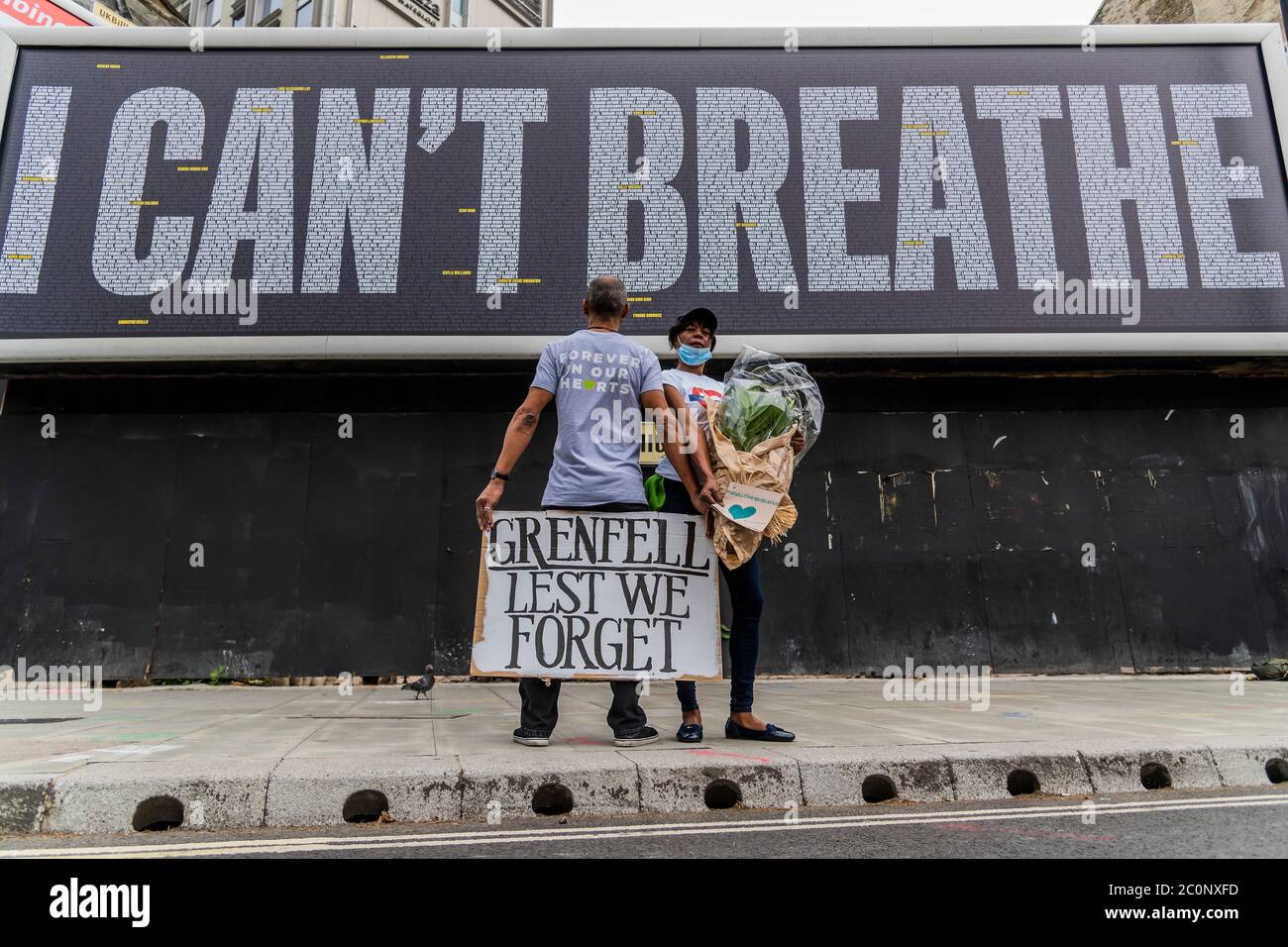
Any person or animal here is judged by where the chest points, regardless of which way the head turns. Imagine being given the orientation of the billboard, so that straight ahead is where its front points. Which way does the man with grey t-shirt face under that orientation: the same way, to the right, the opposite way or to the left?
the opposite way

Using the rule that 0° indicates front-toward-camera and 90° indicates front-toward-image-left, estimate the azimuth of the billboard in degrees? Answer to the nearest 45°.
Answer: approximately 0°

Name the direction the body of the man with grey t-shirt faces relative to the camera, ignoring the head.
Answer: away from the camera

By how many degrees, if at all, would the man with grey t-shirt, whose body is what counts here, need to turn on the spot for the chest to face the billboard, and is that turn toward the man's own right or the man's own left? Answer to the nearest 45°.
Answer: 0° — they already face it

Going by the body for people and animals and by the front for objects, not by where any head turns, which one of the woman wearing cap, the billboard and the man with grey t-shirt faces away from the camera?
the man with grey t-shirt

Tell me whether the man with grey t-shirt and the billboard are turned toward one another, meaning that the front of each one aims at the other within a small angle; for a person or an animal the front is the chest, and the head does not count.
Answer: yes

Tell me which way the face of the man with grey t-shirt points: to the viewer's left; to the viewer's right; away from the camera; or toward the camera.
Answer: away from the camera

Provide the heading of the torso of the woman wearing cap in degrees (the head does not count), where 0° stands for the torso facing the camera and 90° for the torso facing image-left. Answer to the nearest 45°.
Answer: approximately 315°
